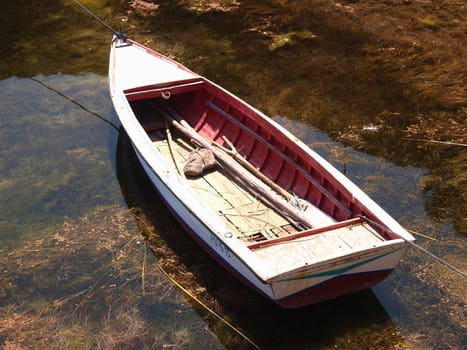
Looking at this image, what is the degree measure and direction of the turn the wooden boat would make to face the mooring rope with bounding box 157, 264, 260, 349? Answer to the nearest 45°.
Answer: approximately 135° to its left

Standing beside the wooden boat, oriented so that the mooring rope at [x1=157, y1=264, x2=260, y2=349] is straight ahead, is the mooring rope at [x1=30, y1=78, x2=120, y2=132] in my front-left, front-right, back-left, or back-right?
back-right

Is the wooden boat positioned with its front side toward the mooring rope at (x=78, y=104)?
yes

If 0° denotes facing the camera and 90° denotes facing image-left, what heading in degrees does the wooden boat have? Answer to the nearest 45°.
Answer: approximately 135°
